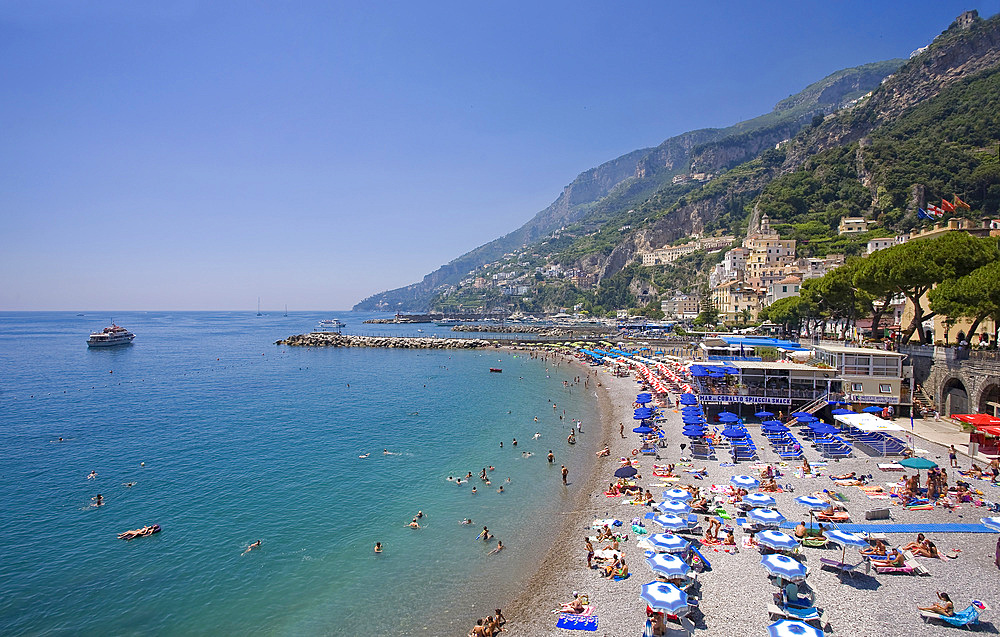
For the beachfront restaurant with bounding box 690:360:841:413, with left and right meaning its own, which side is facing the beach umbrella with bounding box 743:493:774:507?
front

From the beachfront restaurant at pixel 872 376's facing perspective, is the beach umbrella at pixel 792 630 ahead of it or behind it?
ahead

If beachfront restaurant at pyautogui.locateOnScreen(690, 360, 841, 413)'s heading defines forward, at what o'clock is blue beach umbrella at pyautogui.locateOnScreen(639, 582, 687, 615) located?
The blue beach umbrella is roughly at 12 o'clock from the beachfront restaurant.

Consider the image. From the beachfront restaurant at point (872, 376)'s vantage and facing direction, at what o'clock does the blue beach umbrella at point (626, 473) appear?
The blue beach umbrella is roughly at 1 o'clock from the beachfront restaurant.

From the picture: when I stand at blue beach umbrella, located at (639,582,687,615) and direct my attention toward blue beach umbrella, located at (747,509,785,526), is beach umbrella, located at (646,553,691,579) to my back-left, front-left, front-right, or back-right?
front-left

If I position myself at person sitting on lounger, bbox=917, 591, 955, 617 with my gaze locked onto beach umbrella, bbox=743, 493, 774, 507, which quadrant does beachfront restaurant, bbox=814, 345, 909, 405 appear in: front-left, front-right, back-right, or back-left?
front-right

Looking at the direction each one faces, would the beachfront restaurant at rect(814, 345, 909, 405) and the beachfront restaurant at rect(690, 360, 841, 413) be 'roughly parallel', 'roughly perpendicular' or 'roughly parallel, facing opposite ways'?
roughly parallel

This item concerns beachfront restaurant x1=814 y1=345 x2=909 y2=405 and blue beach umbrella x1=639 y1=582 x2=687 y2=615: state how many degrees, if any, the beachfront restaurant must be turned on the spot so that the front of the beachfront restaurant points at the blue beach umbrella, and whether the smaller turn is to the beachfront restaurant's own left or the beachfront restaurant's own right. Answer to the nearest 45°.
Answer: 0° — it already faces it

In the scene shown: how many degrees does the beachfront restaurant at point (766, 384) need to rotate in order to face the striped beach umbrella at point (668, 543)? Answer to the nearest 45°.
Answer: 0° — it already faces it

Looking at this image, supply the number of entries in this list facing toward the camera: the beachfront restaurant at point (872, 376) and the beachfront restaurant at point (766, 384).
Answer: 2

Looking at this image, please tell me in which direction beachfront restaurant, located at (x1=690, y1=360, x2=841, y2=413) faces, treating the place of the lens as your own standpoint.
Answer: facing the viewer

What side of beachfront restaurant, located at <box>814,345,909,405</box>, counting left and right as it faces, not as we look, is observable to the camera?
front

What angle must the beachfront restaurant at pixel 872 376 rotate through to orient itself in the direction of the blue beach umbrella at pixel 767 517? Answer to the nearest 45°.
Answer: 0° — it already faces it

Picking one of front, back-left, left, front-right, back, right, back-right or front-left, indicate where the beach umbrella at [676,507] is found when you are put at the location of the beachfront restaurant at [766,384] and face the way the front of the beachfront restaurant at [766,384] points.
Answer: front

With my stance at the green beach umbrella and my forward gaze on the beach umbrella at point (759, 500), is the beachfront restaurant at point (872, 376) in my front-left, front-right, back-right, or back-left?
back-right

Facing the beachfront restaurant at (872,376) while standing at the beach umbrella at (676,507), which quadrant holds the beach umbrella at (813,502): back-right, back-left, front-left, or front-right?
front-right
